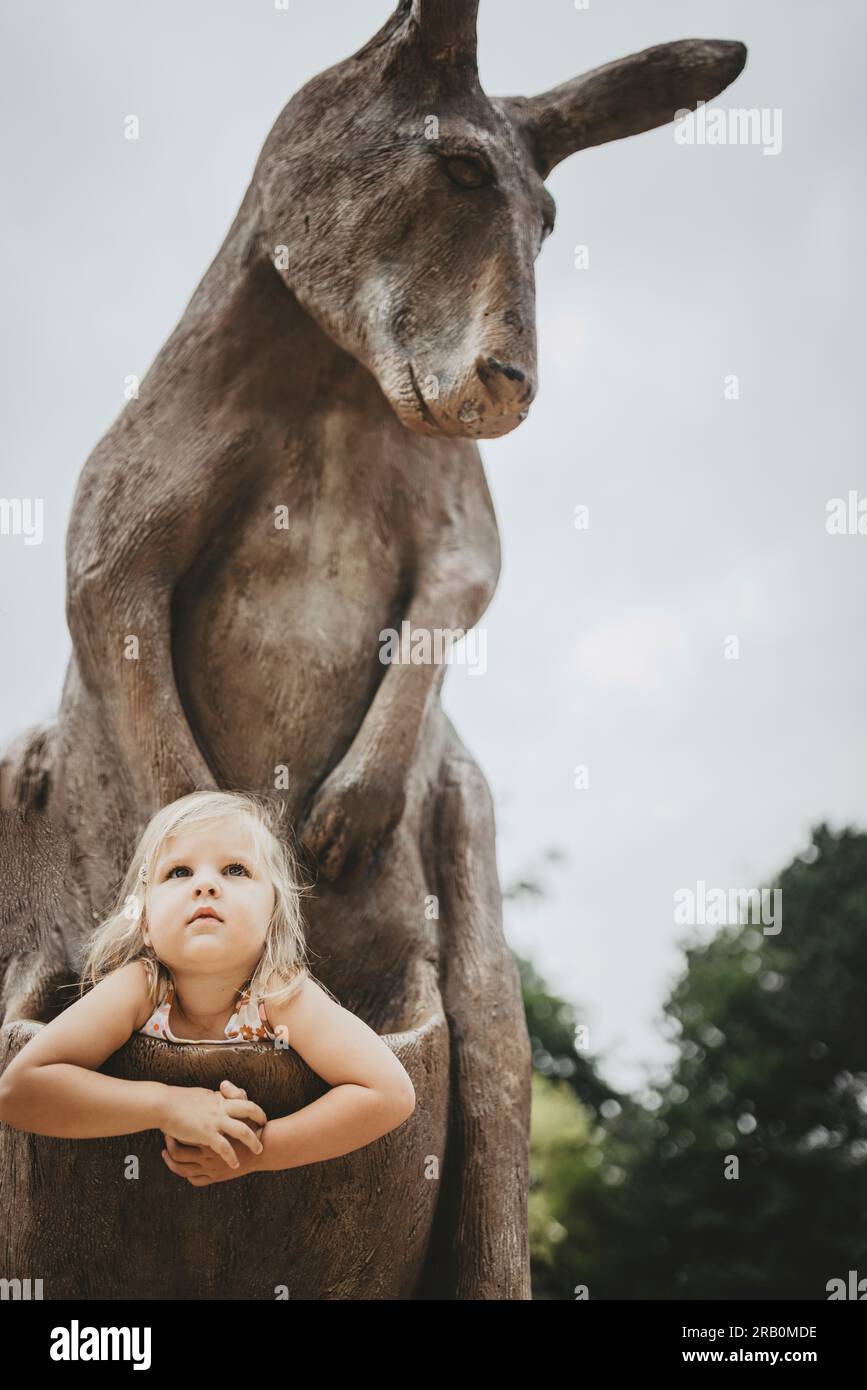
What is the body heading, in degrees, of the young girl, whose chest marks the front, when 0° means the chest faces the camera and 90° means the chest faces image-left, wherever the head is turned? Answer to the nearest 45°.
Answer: approximately 0°
